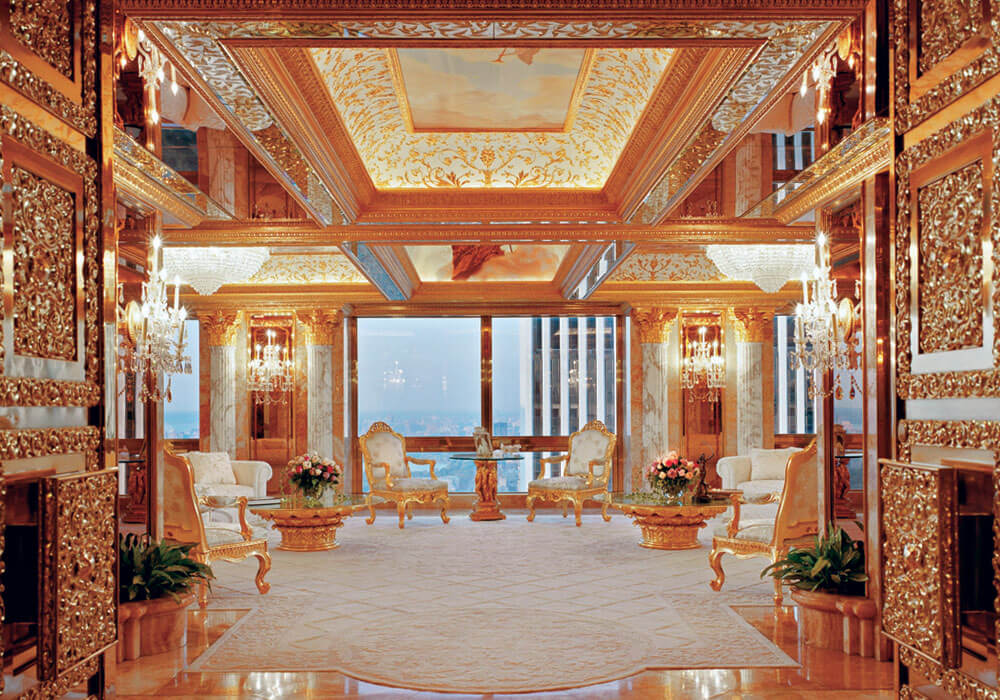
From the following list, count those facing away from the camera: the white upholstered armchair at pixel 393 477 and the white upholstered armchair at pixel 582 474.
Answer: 0

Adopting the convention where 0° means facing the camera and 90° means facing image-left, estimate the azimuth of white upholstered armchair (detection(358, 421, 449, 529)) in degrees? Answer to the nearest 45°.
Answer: approximately 315°

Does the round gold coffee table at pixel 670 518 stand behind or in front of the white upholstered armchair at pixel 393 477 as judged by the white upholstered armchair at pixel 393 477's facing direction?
in front

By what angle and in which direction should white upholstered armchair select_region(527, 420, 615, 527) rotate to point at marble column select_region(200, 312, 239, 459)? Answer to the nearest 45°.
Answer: approximately 45° to its right

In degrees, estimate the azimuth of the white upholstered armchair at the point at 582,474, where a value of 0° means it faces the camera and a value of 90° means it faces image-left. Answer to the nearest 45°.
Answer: approximately 45°

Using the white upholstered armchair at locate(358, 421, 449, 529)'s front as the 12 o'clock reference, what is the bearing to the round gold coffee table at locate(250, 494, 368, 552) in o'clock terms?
The round gold coffee table is roughly at 2 o'clock from the white upholstered armchair.

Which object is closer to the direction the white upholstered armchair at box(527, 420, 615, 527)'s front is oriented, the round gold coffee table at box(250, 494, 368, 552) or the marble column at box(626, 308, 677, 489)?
the round gold coffee table

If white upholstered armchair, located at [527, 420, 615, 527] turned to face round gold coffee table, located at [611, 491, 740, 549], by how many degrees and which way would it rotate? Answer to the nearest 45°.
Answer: approximately 45° to its left

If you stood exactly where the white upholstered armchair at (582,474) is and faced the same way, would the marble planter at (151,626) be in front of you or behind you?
in front
